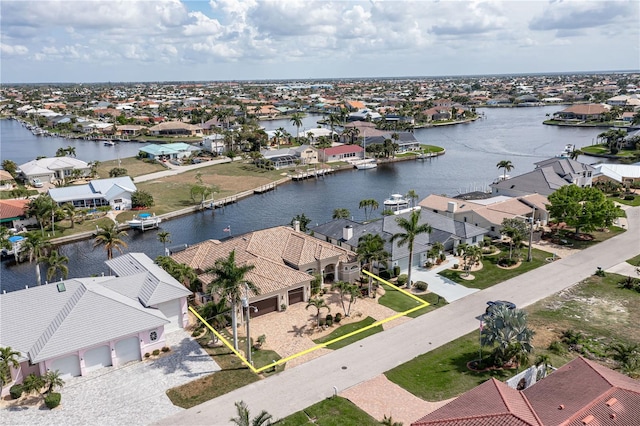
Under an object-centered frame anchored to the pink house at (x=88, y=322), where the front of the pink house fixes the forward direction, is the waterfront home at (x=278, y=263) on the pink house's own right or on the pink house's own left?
on the pink house's own left

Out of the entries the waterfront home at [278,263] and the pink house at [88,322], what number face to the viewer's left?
0

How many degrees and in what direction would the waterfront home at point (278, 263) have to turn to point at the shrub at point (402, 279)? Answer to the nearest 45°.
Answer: approximately 45° to its left

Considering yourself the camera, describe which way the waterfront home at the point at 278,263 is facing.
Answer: facing the viewer and to the right of the viewer

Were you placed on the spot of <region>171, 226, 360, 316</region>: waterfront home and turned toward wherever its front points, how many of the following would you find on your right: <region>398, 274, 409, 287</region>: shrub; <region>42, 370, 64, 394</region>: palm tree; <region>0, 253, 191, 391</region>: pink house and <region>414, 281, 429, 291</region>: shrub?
2

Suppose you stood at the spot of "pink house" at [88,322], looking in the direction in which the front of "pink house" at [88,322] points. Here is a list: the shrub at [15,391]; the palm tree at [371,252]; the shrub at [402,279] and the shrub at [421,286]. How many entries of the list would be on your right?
1

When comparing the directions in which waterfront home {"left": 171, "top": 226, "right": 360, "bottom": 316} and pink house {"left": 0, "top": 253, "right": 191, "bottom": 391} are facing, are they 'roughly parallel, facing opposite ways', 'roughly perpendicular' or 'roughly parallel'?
roughly parallel

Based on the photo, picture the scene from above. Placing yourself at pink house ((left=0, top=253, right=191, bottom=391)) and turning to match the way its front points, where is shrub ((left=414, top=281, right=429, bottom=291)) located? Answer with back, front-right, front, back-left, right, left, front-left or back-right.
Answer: front-left

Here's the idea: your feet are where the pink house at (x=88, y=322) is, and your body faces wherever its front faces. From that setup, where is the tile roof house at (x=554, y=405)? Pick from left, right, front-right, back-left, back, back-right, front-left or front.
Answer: front

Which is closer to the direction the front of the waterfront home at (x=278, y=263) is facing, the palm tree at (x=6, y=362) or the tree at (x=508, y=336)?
the tree

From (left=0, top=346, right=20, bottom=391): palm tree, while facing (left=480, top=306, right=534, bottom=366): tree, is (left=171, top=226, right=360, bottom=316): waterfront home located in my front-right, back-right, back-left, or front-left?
front-left

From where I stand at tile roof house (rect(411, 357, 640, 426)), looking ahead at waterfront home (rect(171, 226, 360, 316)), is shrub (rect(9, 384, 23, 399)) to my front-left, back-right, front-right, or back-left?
front-left

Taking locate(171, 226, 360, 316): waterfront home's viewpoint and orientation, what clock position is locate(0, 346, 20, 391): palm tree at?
The palm tree is roughly at 3 o'clock from the waterfront home.
